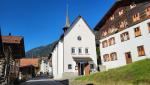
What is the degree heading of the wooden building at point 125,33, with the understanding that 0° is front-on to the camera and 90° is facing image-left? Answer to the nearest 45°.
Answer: approximately 45°
